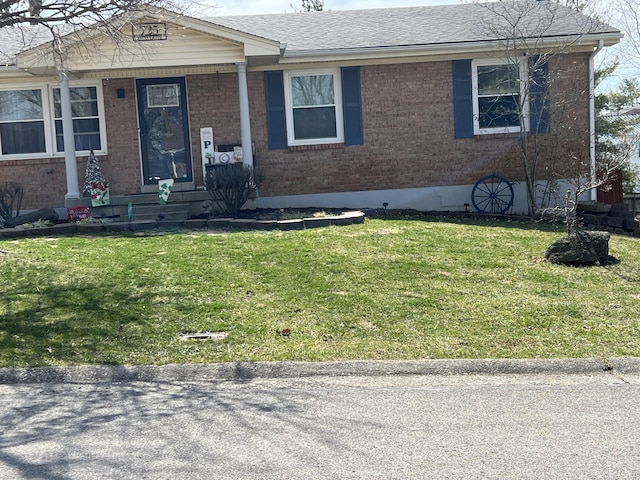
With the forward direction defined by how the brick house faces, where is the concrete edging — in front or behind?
in front

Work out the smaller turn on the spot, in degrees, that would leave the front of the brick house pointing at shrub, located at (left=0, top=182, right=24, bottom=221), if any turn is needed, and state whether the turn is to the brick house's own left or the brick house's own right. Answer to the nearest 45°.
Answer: approximately 90° to the brick house's own right

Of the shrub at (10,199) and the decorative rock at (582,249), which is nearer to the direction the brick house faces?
the decorative rock

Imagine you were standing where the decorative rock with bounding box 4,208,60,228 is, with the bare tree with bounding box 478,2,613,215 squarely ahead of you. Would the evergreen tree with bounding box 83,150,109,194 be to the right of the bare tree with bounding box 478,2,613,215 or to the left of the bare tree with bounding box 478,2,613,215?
left

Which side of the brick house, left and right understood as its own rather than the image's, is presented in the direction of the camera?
front

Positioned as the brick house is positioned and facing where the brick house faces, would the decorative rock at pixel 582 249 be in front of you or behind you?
in front

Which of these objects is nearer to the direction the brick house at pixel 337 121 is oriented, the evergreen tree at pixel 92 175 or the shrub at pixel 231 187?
the shrub

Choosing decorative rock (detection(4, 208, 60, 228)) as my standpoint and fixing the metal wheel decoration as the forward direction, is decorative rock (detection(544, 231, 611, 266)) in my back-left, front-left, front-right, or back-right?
front-right

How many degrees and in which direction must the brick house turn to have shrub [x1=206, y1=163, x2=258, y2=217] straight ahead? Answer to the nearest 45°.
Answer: approximately 45° to its right
